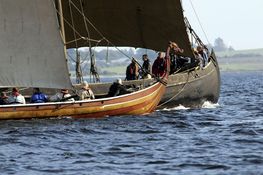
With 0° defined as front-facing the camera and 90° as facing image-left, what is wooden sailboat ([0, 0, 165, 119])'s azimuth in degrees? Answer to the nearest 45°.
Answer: approximately 270°
